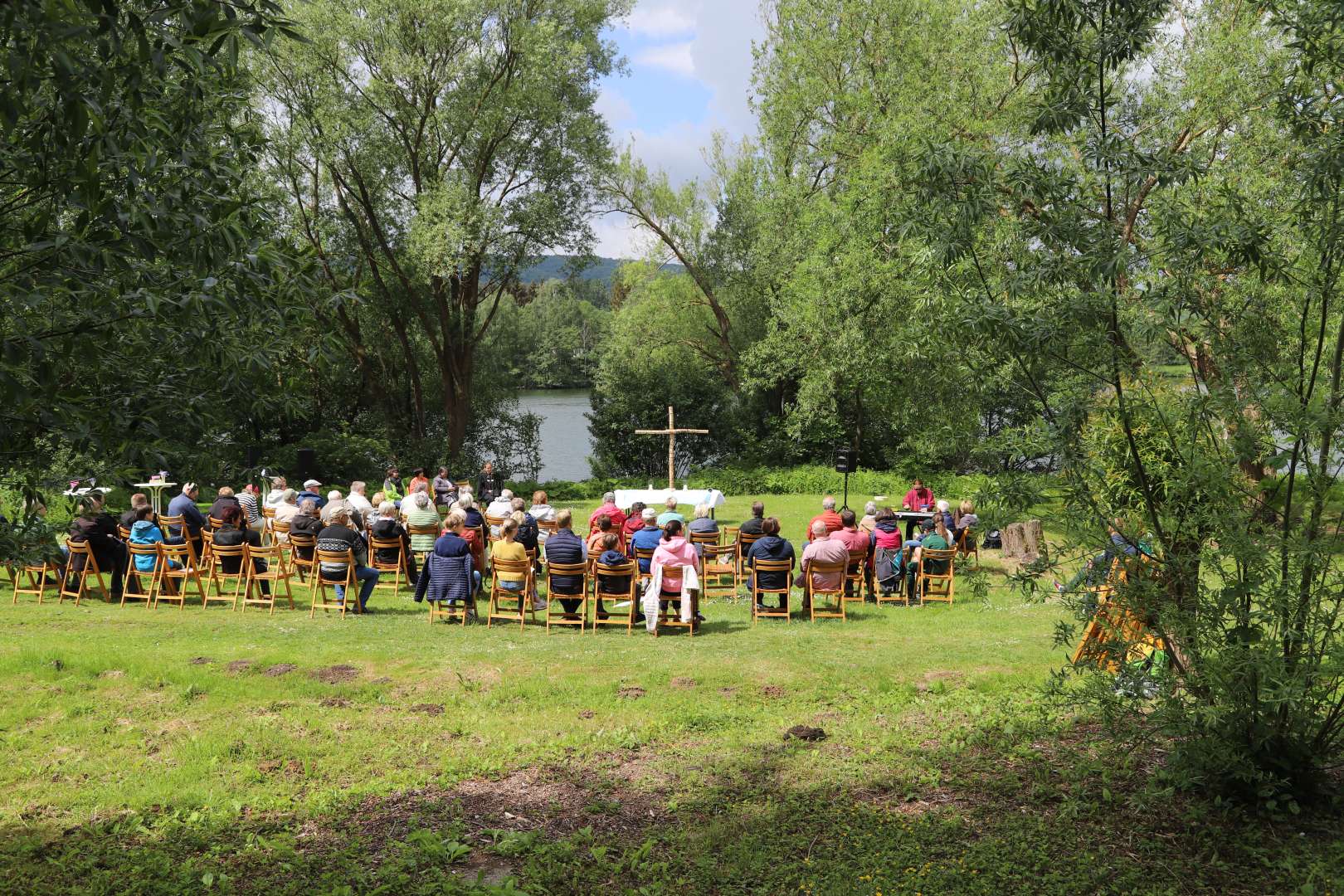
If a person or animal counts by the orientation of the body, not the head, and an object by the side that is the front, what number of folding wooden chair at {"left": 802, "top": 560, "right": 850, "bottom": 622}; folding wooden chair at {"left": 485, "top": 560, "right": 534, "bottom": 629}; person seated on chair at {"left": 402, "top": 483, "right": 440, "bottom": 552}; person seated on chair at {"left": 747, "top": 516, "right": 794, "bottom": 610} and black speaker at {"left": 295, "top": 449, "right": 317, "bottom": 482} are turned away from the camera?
4

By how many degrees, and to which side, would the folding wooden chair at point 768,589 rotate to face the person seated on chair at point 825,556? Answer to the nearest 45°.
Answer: approximately 90° to its right

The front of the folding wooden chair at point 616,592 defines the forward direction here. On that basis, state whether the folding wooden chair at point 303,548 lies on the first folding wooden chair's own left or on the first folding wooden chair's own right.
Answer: on the first folding wooden chair's own left

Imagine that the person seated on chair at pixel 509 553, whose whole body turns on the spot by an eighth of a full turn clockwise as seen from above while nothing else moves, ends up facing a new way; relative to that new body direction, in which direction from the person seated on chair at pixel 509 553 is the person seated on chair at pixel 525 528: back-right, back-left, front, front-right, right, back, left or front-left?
front-left

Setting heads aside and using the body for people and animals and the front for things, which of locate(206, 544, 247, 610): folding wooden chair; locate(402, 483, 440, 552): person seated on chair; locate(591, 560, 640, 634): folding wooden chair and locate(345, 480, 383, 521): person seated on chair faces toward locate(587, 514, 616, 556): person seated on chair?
locate(591, 560, 640, 634): folding wooden chair

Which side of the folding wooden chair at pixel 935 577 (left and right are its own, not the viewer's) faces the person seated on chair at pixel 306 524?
left

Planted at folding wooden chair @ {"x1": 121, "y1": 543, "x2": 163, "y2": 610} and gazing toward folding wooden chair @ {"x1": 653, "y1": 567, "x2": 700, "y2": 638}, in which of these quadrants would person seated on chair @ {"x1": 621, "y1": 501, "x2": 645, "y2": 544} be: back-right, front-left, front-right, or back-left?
front-left

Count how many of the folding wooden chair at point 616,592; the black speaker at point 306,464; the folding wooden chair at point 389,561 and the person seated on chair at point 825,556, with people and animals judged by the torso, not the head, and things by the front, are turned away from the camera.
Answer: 3

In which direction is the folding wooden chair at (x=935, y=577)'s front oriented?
away from the camera

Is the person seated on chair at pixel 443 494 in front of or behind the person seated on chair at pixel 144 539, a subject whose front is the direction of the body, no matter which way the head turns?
in front

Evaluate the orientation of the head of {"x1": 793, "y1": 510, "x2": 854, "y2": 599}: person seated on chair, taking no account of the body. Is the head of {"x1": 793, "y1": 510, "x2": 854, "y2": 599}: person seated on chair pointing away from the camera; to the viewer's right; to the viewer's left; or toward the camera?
away from the camera

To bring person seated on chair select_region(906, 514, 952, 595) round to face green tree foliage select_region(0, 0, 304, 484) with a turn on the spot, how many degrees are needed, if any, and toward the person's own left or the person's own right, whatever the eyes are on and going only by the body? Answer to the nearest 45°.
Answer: approximately 135° to the person's own left

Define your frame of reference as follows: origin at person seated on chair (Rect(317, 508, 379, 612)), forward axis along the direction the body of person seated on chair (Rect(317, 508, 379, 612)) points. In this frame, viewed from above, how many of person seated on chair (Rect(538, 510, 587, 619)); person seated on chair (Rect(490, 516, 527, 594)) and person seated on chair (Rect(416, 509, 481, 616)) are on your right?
3

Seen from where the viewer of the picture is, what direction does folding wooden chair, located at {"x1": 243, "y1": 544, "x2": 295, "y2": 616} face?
facing away from the viewer and to the right of the viewer

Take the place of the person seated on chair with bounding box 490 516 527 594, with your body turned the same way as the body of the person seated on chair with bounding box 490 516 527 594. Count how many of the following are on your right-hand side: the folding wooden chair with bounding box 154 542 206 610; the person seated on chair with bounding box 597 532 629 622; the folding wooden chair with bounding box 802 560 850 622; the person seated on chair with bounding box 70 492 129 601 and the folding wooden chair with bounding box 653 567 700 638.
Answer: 3

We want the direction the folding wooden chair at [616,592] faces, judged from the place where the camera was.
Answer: facing away from the viewer

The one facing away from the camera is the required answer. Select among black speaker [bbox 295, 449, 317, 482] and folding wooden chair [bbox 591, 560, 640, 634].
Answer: the folding wooden chair

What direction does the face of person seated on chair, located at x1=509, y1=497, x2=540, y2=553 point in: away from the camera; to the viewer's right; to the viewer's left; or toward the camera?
away from the camera

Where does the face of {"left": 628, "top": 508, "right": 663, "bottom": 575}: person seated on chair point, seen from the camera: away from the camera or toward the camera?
away from the camera

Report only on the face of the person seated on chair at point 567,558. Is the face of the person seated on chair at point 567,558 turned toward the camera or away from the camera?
away from the camera

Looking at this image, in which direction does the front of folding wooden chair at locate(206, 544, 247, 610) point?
away from the camera
